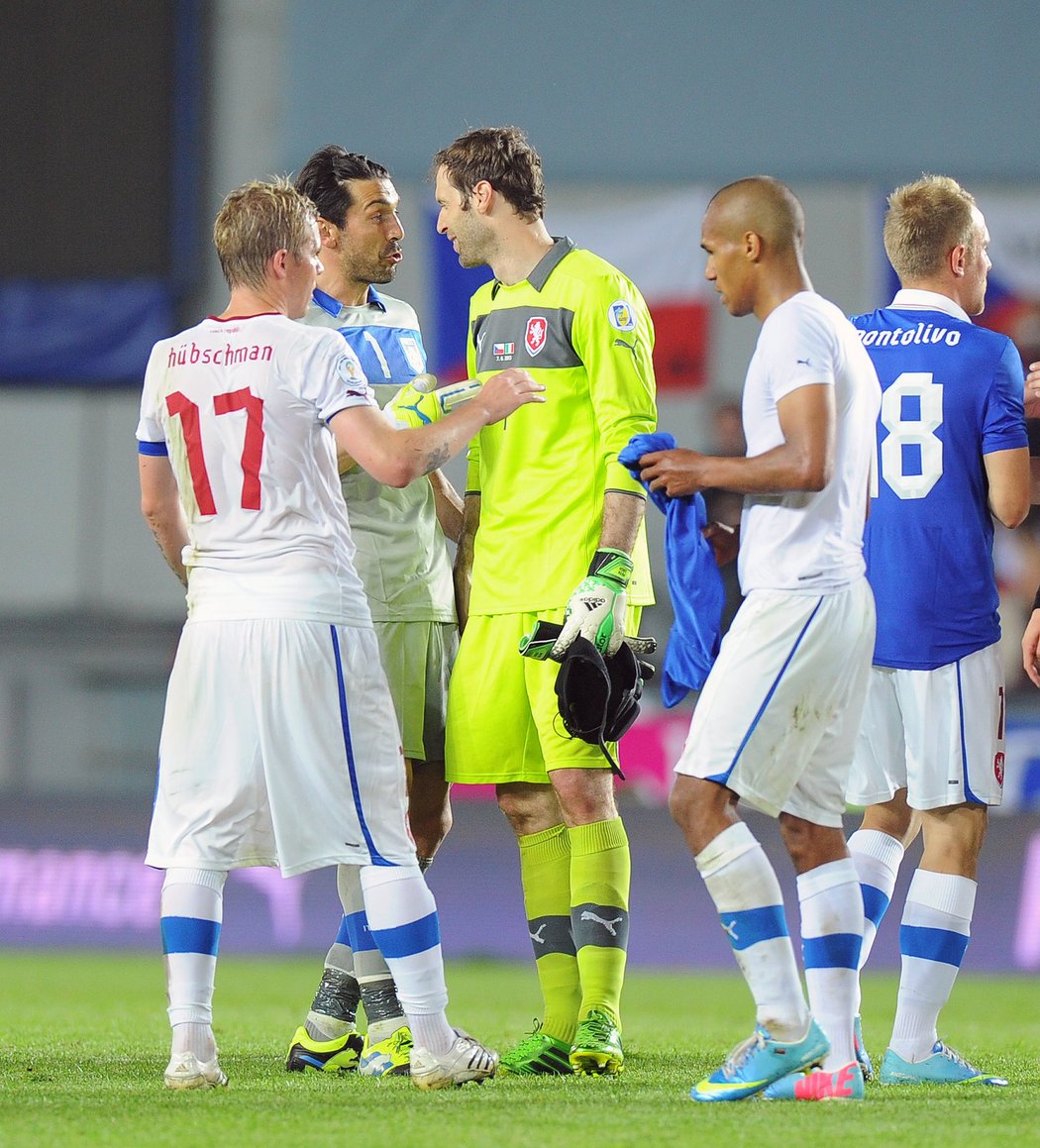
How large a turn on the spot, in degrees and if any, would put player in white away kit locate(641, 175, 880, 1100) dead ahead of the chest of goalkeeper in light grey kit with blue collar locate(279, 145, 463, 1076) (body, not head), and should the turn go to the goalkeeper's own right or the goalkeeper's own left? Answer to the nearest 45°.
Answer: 0° — they already face them

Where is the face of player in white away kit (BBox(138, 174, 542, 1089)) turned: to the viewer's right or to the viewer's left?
to the viewer's right

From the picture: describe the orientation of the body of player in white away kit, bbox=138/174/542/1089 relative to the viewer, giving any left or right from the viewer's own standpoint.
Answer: facing away from the viewer and to the right of the viewer

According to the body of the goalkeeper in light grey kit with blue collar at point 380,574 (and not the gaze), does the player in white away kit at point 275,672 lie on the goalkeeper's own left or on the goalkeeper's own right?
on the goalkeeper's own right

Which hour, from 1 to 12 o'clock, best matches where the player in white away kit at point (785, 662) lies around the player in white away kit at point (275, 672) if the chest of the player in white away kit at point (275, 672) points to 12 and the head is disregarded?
the player in white away kit at point (785, 662) is roughly at 2 o'clock from the player in white away kit at point (275, 672).

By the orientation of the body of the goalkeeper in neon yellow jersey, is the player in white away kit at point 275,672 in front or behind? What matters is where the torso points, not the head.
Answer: in front

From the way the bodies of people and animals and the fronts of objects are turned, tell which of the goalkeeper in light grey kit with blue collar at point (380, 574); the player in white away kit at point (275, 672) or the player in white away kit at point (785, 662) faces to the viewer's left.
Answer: the player in white away kit at point (785, 662)

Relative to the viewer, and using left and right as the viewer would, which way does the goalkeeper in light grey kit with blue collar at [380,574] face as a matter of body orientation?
facing the viewer and to the right of the viewer

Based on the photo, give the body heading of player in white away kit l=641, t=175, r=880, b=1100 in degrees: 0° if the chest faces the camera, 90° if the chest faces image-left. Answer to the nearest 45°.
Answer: approximately 90°

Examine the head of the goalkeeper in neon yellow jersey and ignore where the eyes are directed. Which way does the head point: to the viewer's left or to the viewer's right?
to the viewer's left

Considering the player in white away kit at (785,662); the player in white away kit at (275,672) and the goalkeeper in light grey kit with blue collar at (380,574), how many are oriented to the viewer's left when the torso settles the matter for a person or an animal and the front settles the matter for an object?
1

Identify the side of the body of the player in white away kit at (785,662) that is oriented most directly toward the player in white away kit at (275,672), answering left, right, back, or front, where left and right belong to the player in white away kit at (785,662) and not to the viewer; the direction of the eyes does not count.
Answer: front

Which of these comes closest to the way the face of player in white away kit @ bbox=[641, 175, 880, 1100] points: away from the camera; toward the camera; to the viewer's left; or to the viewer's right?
to the viewer's left
